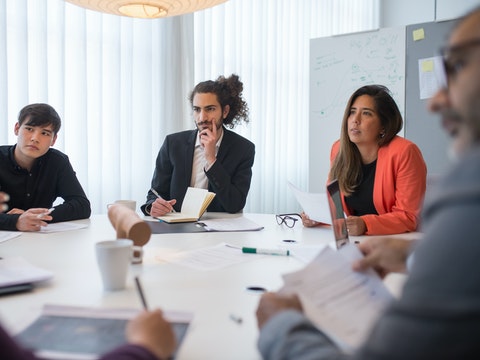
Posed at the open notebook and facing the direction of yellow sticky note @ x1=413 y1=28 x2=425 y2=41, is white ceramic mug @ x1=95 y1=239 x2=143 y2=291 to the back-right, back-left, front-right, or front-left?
back-right

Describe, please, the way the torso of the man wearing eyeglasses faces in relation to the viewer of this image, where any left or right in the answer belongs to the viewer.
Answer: facing to the left of the viewer

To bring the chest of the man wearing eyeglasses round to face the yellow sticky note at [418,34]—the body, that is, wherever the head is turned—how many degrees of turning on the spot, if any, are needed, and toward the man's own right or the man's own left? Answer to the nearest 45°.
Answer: approximately 90° to the man's own right

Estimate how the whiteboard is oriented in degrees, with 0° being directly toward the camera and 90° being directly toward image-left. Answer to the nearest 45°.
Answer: approximately 45°

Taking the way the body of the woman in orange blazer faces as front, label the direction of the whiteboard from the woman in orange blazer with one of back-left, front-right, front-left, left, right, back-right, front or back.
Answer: back-right
